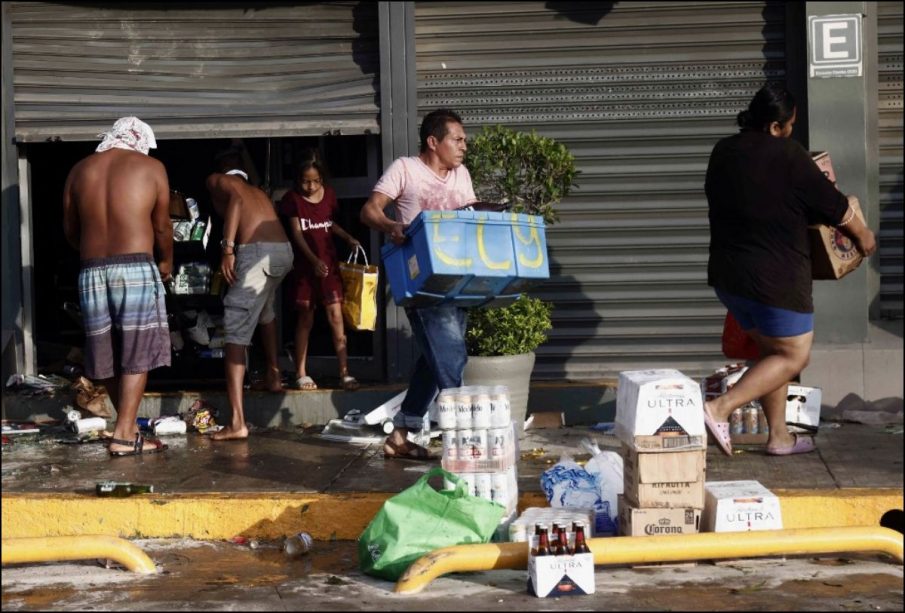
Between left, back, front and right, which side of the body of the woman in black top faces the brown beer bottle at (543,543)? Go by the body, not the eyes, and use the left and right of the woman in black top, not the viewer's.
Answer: back

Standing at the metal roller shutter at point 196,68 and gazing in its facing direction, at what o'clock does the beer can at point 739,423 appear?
The beer can is roughly at 10 o'clock from the metal roller shutter.

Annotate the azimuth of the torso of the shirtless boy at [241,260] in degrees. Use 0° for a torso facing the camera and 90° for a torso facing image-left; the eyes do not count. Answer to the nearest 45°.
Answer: approximately 135°

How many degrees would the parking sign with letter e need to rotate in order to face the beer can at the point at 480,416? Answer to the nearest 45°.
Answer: approximately 45° to its right

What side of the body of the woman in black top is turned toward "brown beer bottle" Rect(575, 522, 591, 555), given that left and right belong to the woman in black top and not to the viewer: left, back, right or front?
back

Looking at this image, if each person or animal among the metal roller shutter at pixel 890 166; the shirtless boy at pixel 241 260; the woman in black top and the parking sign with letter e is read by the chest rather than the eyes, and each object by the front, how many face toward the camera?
2

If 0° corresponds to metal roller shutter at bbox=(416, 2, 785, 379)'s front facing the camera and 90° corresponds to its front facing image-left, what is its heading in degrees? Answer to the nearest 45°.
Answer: approximately 0°

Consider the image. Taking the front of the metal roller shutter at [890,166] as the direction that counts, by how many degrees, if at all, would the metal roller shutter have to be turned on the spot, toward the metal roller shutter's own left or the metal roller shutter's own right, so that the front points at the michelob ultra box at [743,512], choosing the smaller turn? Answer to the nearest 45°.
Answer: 0° — it already faces it
